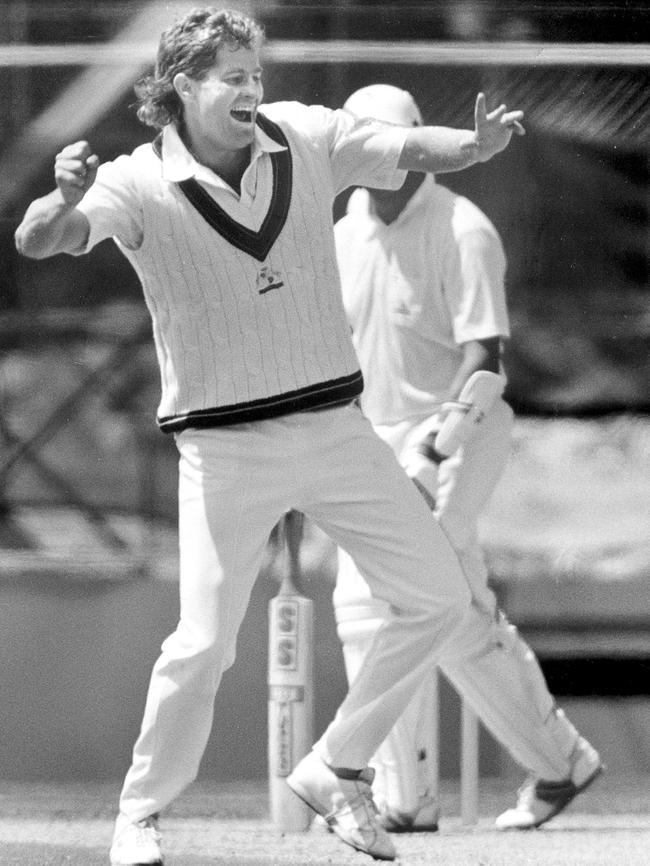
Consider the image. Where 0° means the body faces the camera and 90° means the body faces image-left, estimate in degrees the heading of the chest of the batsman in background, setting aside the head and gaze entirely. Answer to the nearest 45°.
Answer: approximately 45°

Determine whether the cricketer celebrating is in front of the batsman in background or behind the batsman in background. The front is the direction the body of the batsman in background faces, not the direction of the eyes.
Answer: in front
